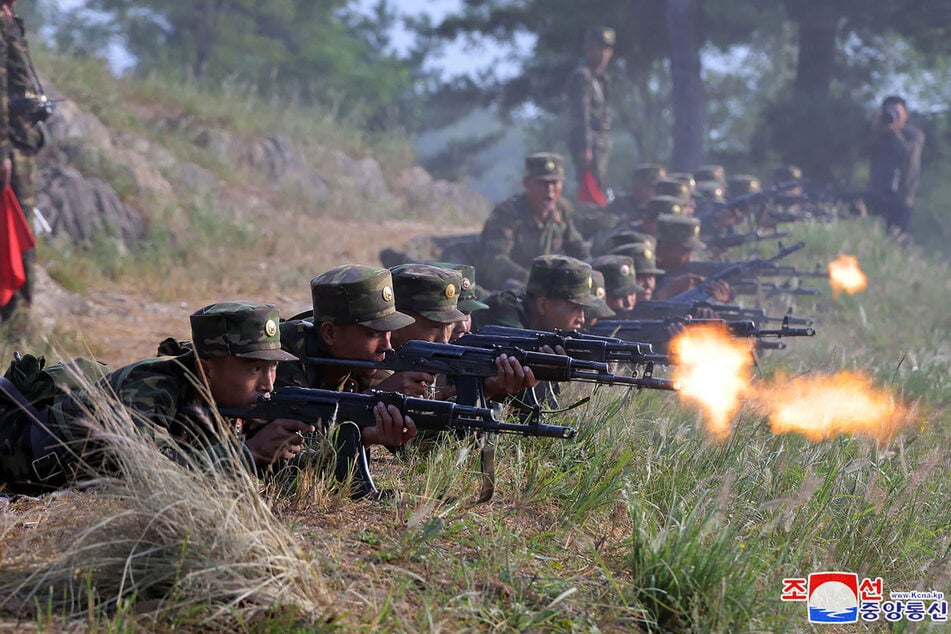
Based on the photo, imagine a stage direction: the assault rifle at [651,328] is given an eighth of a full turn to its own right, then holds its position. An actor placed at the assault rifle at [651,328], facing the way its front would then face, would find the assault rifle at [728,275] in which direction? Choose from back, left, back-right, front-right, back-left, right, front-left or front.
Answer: back-left

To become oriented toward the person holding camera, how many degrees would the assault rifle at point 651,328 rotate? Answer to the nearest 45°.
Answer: approximately 90° to its left

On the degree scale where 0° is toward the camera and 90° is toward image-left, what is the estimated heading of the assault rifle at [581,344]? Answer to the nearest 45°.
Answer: approximately 270°

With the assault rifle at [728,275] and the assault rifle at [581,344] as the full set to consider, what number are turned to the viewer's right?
2

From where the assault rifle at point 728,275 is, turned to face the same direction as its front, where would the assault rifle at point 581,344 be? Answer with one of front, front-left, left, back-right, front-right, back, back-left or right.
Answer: right

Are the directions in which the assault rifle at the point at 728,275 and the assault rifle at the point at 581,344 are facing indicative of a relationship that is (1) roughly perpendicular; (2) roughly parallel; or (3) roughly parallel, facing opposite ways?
roughly parallel

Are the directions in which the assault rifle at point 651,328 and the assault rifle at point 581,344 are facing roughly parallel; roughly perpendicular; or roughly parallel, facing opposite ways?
roughly parallel

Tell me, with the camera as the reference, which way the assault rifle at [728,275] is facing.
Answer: facing to the right of the viewer

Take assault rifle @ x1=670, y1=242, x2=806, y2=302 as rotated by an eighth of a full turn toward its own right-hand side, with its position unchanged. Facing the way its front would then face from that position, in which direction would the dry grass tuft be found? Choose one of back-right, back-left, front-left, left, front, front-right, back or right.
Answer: front-right

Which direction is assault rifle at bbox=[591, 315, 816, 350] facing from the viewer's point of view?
to the viewer's right

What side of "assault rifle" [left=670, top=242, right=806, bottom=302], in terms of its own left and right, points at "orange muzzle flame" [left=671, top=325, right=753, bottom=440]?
right

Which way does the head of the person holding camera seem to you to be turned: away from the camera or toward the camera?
toward the camera

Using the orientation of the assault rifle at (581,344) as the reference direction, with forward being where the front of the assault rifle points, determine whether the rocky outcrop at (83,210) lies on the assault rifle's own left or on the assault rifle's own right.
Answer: on the assault rifle's own left

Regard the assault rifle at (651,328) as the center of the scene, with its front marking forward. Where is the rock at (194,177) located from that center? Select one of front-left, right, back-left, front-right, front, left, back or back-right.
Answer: back-left
